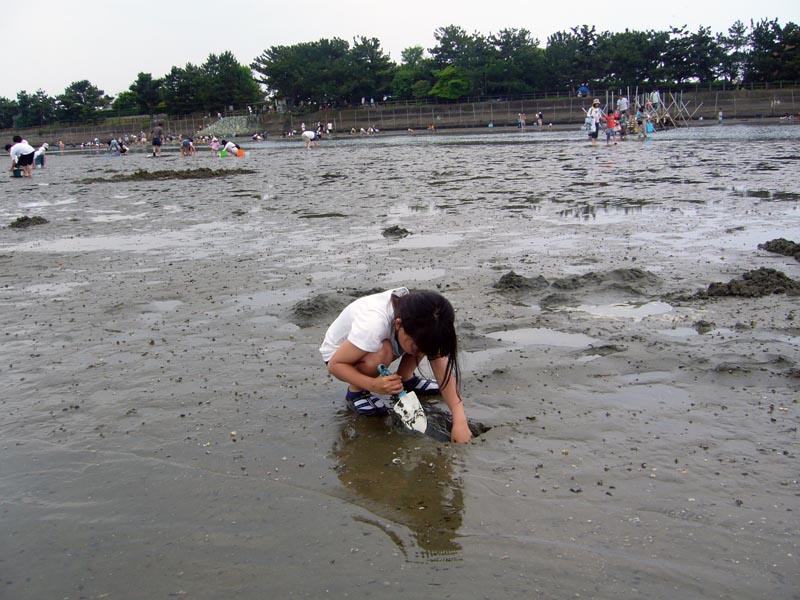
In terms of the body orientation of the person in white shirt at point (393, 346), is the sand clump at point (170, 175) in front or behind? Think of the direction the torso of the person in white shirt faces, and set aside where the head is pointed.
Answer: behind

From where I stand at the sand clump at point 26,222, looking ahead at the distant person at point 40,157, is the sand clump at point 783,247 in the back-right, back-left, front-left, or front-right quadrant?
back-right

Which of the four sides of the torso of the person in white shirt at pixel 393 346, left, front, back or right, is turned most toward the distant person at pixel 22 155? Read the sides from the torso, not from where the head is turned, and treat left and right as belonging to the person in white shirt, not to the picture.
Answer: back

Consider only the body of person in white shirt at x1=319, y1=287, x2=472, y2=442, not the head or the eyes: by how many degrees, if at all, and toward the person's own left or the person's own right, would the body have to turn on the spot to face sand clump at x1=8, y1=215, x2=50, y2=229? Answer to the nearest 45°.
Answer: approximately 180°

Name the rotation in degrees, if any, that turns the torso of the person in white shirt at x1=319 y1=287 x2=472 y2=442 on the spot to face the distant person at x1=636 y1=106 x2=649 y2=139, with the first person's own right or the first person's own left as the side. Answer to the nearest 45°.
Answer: approximately 135° to the first person's own left

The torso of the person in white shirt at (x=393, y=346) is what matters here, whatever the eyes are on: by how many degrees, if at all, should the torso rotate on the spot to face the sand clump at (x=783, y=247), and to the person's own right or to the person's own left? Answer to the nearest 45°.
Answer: approximately 90° to the person's own left

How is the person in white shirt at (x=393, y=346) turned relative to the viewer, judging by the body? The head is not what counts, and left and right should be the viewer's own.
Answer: facing the viewer and to the right of the viewer
